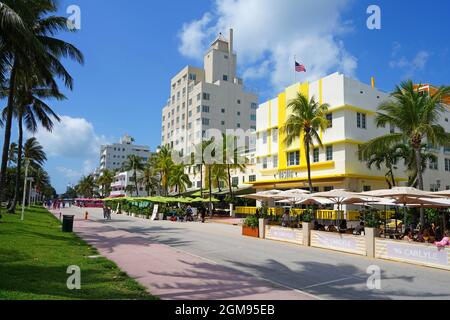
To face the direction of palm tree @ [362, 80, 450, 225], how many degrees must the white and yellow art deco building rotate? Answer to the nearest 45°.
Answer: approximately 45° to its left

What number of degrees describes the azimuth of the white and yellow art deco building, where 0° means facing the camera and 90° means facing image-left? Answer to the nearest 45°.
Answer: approximately 45°

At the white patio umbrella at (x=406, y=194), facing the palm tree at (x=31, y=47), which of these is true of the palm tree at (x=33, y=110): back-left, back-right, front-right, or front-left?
front-right

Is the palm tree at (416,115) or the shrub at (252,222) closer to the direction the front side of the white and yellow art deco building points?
the shrub

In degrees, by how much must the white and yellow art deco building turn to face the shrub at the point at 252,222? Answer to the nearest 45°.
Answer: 0° — it already faces it
